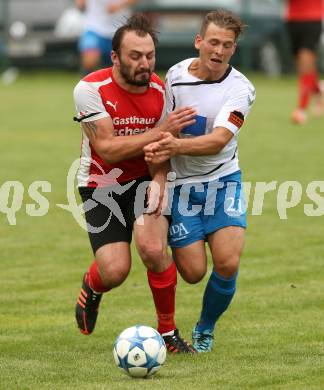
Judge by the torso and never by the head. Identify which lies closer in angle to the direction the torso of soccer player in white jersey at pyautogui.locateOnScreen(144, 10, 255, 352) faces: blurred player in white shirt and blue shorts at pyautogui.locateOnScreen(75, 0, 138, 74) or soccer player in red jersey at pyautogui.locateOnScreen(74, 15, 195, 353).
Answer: the soccer player in red jersey

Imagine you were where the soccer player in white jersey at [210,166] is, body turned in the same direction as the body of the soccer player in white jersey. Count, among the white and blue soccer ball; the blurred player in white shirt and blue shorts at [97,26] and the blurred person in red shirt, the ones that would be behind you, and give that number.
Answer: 2

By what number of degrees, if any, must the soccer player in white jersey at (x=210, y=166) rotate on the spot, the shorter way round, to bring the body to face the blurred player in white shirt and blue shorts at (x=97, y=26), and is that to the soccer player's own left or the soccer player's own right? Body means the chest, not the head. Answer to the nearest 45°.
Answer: approximately 180°

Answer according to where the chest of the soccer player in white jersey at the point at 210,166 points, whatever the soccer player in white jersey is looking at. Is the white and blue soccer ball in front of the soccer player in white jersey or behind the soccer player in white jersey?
in front

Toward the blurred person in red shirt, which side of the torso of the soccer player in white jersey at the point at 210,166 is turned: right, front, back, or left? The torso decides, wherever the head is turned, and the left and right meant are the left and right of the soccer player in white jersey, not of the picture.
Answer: back

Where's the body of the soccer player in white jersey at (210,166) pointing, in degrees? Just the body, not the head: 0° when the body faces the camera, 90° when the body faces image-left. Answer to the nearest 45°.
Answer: approximately 0°

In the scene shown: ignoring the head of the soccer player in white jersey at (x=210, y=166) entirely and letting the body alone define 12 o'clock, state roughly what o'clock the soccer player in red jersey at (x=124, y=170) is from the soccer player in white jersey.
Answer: The soccer player in red jersey is roughly at 3 o'clock from the soccer player in white jersey.
